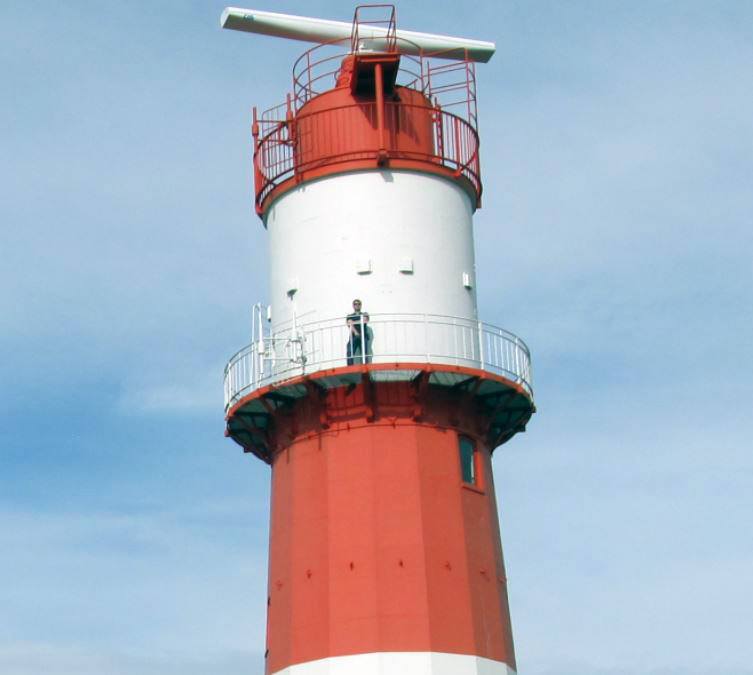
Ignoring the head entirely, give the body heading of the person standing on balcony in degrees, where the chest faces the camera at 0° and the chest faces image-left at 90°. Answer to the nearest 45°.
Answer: approximately 0°
